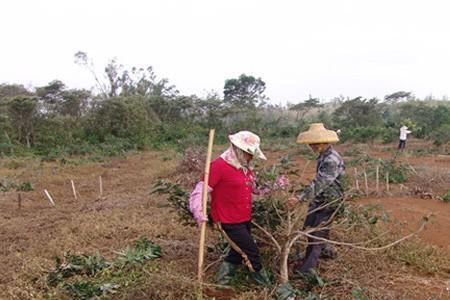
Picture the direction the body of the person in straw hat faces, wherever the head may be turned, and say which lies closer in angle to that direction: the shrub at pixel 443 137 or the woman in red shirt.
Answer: the woman in red shirt

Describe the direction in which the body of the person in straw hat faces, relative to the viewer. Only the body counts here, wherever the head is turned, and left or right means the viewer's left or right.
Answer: facing to the left of the viewer

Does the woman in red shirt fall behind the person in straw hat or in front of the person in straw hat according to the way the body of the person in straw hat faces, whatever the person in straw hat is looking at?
in front

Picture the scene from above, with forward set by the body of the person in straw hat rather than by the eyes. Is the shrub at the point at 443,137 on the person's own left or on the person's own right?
on the person's own right
